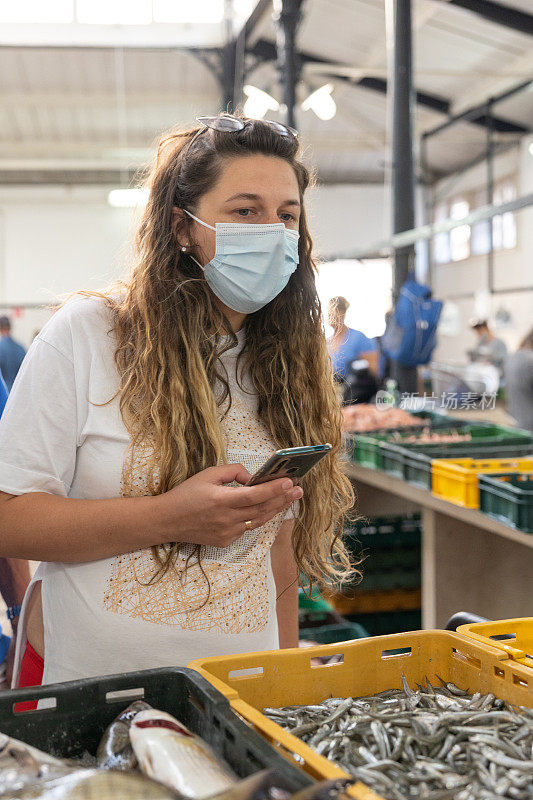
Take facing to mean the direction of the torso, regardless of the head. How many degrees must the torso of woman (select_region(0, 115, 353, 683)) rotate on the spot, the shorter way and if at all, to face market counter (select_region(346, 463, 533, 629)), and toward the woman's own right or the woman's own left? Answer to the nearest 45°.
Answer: approximately 90° to the woman's own left

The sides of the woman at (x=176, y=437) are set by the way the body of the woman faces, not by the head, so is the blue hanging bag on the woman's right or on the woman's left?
on the woman's left

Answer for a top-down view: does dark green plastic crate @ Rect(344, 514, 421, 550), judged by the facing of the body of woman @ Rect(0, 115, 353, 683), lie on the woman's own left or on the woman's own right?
on the woman's own left

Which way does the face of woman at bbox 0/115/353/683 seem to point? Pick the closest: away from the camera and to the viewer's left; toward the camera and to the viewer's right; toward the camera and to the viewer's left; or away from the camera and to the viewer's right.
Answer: toward the camera and to the viewer's right

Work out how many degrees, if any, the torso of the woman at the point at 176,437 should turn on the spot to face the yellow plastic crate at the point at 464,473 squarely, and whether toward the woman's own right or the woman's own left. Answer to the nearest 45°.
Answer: approximately 90° to the woman's own left

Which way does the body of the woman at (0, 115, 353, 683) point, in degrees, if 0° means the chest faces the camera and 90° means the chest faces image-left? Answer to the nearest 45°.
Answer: approximately 315°

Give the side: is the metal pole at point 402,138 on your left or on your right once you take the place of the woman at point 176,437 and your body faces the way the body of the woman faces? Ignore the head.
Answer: on your left

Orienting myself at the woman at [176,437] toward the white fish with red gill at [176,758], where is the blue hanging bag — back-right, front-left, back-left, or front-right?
back-left

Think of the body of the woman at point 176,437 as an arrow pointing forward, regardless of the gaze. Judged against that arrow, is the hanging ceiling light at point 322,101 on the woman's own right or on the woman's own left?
on the woman's own left

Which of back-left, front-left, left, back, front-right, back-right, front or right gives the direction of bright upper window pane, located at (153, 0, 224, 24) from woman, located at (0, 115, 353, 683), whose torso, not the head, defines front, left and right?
back-left

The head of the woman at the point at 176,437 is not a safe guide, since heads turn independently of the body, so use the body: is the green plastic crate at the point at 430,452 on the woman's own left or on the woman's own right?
on the woman's own left

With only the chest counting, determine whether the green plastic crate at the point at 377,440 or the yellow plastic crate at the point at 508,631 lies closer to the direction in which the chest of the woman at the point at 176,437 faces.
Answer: the yellow plastic crate

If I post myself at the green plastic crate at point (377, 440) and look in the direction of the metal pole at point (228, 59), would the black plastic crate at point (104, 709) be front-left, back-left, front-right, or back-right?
back-left
